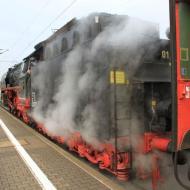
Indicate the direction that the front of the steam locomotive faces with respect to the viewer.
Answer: facing away from the viewer and to the left of the viewer
